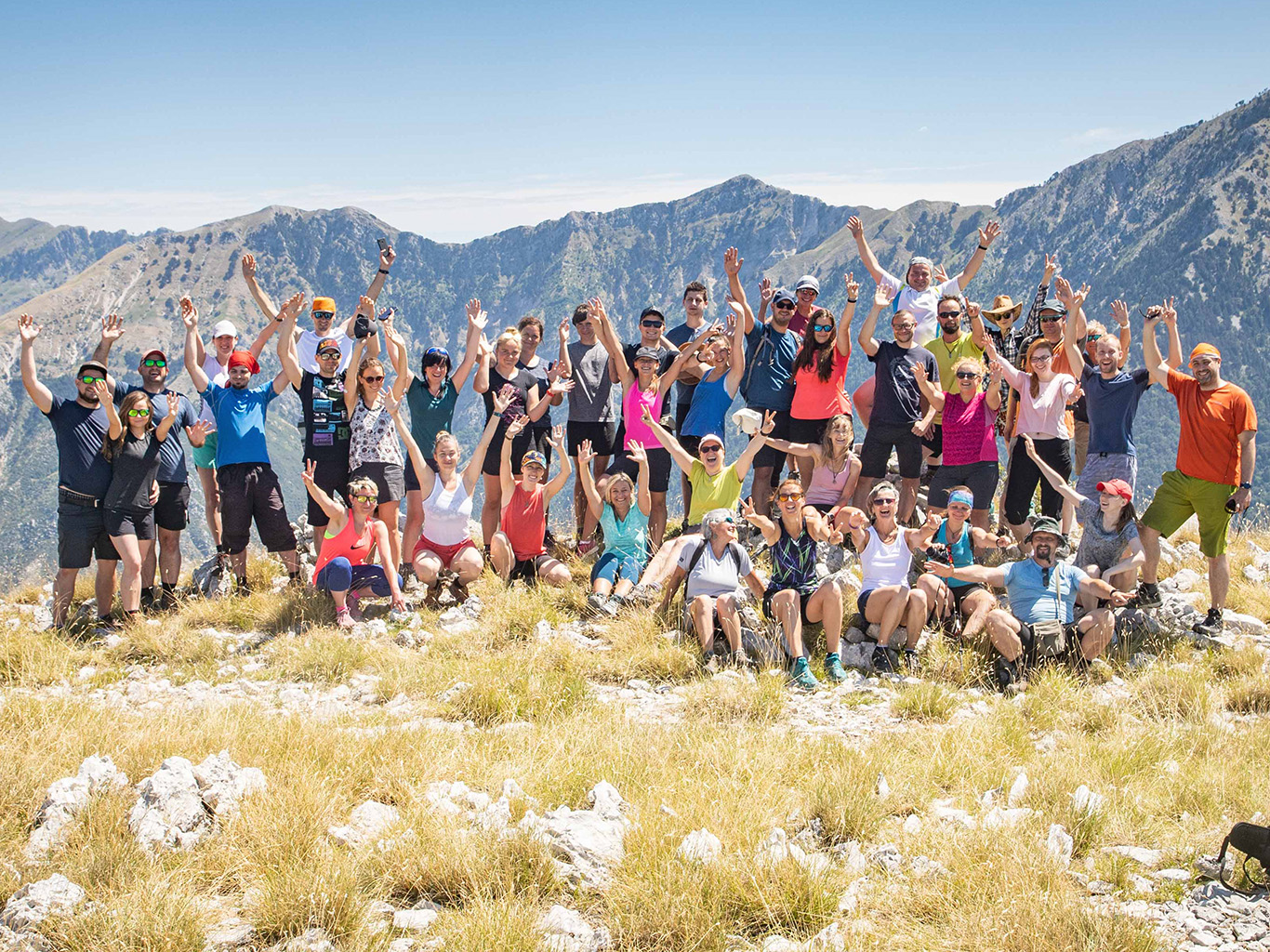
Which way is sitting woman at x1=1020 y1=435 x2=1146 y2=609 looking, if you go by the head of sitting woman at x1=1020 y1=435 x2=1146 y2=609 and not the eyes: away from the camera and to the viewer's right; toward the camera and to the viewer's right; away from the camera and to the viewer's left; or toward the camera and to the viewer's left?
toward the camera and to the viewer's left

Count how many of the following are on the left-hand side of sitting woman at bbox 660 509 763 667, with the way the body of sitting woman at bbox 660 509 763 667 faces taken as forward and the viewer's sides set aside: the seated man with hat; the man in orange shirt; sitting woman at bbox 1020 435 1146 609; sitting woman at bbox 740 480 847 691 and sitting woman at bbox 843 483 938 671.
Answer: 5

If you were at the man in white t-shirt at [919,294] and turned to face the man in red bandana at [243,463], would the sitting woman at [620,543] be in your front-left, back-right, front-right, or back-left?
front-left

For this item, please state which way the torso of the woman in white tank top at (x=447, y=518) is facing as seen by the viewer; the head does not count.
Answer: toward the camera

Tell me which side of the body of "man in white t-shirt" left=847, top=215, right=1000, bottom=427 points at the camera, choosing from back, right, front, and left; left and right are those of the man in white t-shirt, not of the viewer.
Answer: front

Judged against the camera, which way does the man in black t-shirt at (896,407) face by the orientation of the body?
toward the camera

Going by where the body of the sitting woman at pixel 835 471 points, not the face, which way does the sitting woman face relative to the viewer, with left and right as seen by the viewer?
facing the viewer

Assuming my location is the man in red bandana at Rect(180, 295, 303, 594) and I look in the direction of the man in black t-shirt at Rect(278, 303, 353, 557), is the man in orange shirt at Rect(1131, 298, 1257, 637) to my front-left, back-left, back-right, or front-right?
front-right

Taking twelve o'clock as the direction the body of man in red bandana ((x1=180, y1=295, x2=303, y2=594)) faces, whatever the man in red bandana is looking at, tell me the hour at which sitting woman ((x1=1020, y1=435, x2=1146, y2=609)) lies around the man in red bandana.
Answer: The sitting woman is roughly at 10 o'clock from the man in red bandana.

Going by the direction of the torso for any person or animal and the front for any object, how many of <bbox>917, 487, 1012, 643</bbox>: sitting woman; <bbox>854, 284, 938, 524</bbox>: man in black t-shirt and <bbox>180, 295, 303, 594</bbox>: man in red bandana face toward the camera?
3
